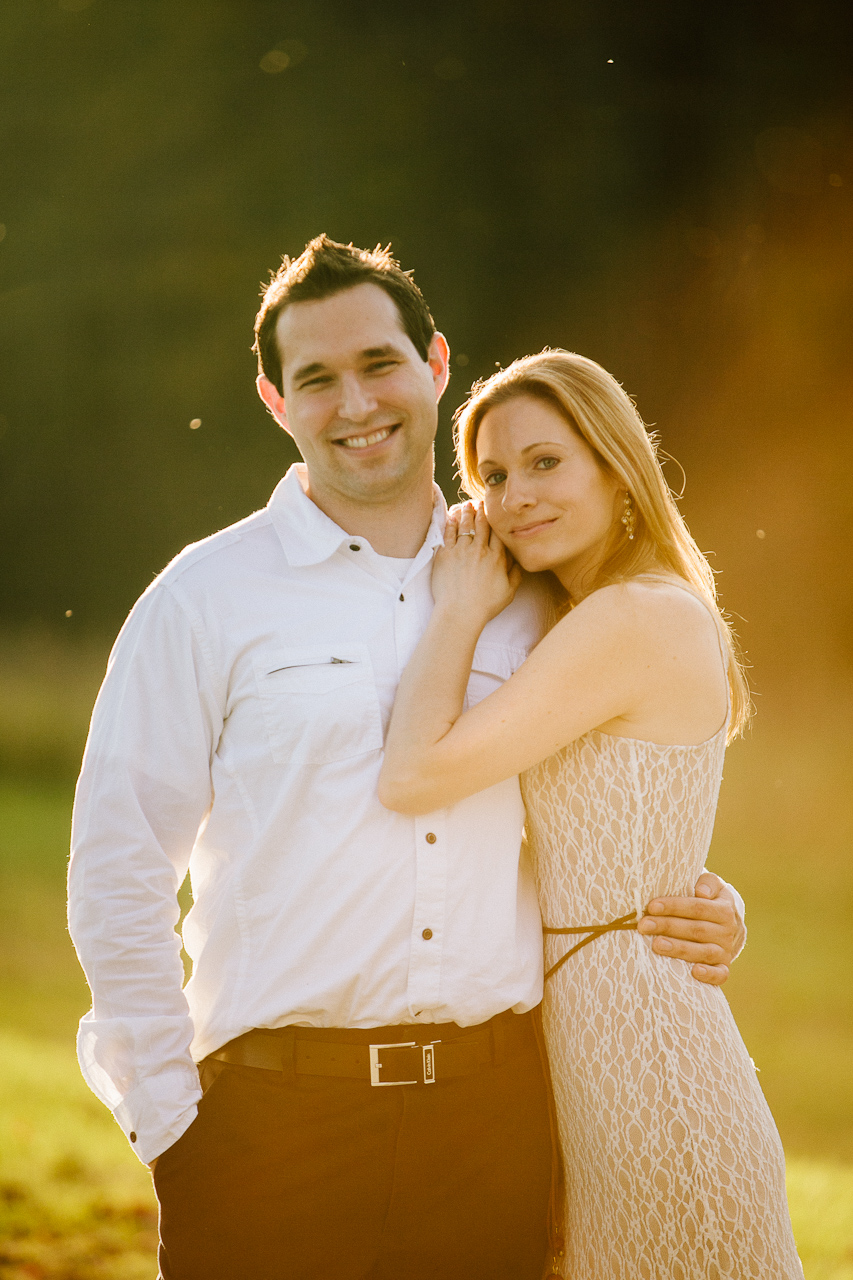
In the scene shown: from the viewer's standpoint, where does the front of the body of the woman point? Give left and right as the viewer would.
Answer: facing to the left of the viewer

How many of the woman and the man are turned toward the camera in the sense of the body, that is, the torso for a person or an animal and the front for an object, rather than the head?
1

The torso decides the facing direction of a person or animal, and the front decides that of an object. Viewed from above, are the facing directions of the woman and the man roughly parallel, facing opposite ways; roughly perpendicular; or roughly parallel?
roughly perpendicular

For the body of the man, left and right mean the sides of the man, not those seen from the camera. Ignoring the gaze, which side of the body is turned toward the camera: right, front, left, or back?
front

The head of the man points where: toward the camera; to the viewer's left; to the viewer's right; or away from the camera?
toward the camera
